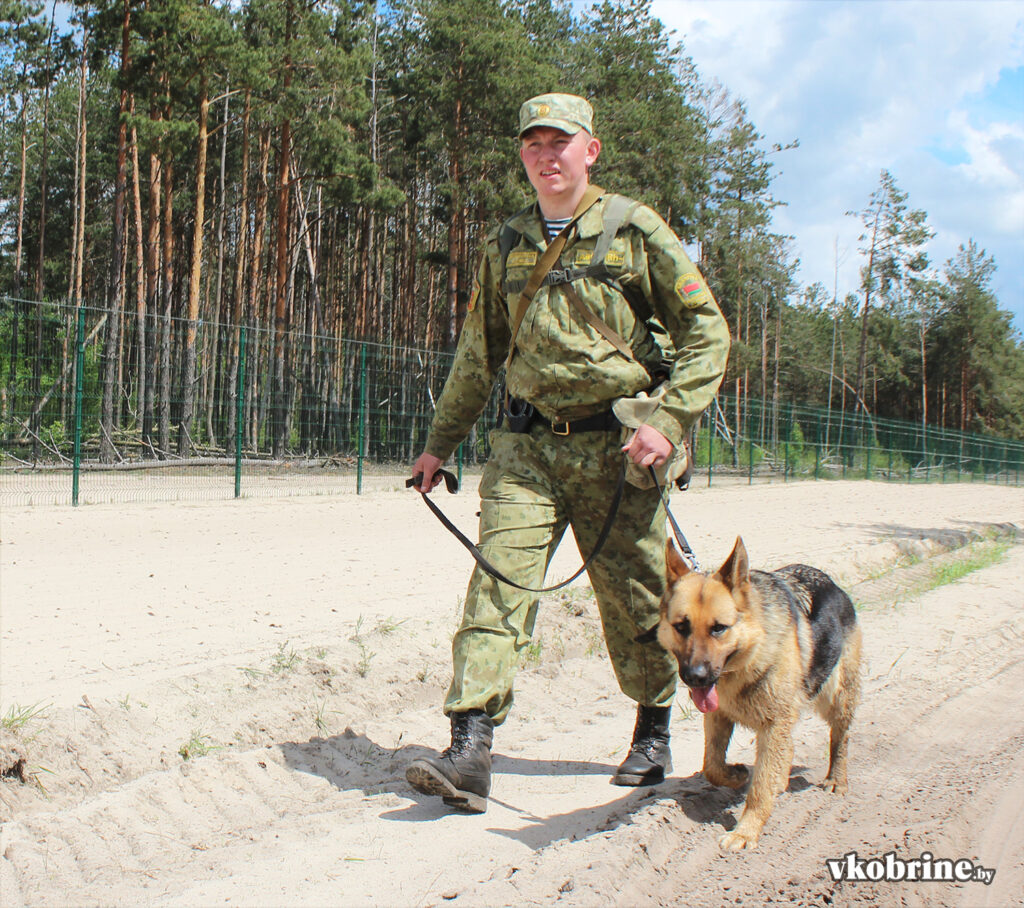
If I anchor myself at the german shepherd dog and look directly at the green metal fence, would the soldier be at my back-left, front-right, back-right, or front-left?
front-left

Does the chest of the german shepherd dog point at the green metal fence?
no

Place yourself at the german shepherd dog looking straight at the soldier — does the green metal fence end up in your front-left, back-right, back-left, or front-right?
front-right

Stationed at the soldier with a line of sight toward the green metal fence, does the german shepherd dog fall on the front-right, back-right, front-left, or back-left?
back-right
